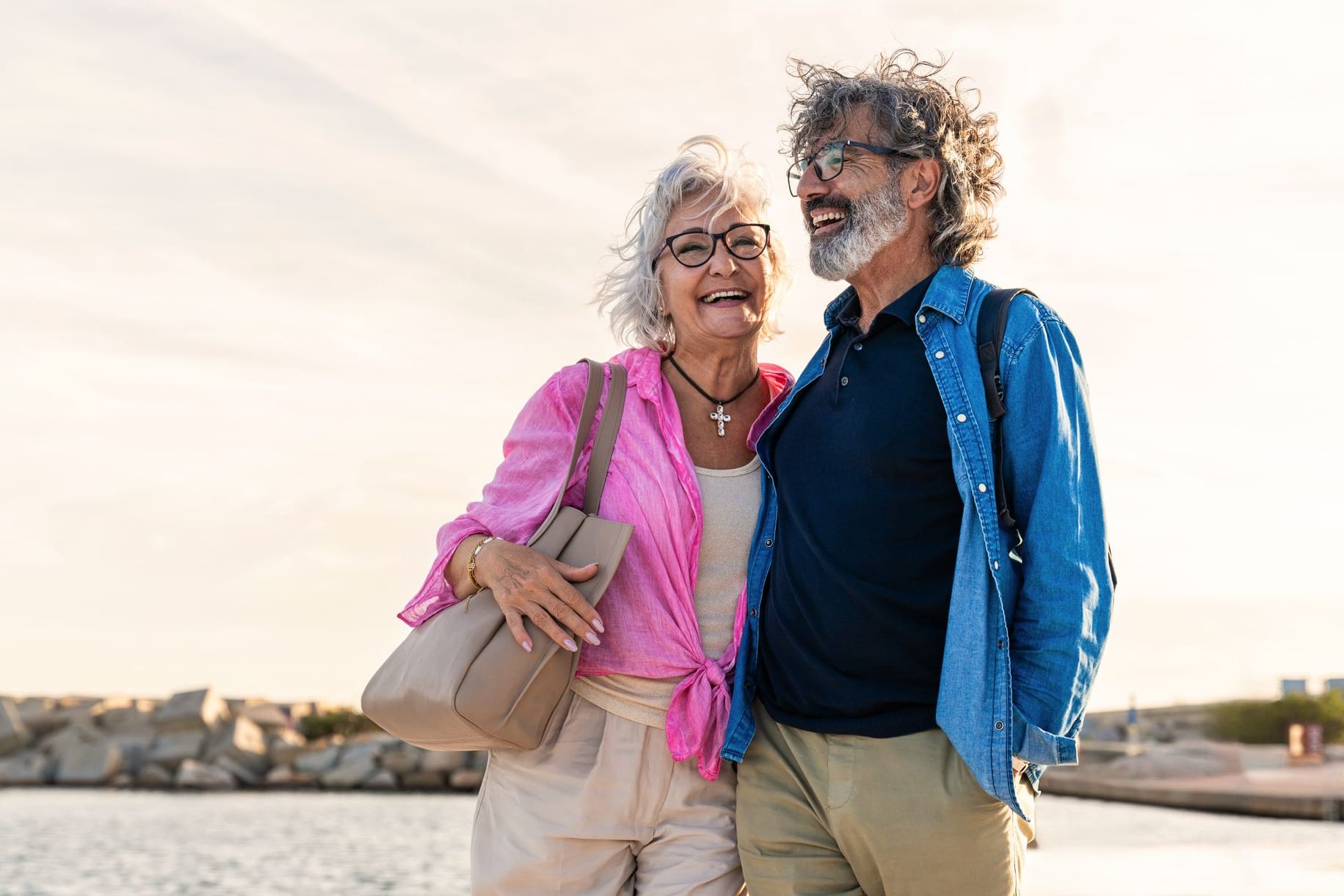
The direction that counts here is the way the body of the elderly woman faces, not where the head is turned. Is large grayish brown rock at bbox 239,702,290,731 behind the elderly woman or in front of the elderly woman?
behind

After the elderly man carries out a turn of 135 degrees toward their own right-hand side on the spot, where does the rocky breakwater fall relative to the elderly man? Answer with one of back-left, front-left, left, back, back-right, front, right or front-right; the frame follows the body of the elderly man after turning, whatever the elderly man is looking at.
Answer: front-left

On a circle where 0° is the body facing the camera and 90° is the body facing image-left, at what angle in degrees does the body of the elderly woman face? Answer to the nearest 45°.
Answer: approximately 315°

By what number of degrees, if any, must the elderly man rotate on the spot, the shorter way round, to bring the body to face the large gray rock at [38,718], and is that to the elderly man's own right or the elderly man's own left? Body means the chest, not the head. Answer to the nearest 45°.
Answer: approximately 90° to the elderly man's own right

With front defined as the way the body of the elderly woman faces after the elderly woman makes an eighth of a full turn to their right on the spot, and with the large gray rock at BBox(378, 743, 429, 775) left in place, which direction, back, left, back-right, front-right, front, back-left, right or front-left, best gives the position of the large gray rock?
back

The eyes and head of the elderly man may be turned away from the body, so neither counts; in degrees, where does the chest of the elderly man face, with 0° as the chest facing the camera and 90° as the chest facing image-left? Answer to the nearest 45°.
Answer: approximately 45°

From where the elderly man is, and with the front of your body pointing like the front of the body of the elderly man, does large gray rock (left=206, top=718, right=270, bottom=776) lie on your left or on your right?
on your right

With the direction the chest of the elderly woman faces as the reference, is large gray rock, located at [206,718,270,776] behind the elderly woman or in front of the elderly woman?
behind

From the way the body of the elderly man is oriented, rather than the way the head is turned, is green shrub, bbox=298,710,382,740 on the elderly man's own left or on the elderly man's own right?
on the elderly man's own right
